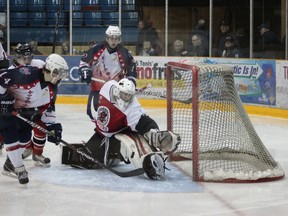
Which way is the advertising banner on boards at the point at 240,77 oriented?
toward the camera

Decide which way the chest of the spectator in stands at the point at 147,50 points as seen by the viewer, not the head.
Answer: toward the camera

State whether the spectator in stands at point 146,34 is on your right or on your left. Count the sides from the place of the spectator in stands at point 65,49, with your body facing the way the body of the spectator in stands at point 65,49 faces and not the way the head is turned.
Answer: on your left

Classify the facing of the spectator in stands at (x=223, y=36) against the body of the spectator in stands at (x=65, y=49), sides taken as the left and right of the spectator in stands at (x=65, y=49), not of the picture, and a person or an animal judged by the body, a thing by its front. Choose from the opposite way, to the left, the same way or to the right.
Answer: the same way

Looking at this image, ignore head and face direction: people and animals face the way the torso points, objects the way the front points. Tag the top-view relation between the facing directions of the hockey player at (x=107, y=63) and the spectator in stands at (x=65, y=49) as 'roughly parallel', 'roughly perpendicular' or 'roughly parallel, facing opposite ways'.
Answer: roughly parallel

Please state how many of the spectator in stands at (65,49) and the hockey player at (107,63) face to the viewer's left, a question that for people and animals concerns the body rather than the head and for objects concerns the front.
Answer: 0

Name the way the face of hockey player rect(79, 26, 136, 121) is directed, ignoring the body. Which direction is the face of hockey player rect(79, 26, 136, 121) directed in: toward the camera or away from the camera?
toward the camera

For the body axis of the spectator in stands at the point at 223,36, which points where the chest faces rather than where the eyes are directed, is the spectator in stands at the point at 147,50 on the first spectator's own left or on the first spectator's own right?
on the first spectator's own right

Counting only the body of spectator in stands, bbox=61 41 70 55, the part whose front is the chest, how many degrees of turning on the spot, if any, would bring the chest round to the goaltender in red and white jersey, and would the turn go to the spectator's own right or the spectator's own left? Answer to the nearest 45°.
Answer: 0° — they already face them

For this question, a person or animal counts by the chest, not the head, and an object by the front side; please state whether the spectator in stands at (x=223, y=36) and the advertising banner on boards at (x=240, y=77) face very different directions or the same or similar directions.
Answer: same or similar directions

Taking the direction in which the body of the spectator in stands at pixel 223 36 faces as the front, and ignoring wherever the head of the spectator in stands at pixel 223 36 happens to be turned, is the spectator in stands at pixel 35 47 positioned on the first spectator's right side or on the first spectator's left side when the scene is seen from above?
on the first spectator's right side

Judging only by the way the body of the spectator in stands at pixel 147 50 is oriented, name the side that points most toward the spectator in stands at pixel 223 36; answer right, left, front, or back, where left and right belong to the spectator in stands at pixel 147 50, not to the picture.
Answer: left

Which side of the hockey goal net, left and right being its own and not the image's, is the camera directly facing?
left
